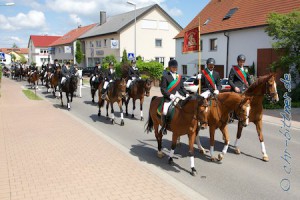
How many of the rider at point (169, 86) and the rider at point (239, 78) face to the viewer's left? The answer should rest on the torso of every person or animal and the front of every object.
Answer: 0

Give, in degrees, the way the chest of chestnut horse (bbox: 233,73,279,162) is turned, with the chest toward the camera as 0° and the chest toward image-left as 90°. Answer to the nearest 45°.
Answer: approximately 315°

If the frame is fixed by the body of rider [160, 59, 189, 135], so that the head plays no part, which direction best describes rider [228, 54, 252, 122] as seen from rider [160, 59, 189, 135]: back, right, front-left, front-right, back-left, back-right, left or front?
left

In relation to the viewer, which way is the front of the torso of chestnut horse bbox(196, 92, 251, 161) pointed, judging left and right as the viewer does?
facing the viewer and to the right of the viewer

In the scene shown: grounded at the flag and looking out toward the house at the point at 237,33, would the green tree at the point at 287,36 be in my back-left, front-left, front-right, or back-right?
front-right

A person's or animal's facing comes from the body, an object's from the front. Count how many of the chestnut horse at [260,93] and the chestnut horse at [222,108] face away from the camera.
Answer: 0

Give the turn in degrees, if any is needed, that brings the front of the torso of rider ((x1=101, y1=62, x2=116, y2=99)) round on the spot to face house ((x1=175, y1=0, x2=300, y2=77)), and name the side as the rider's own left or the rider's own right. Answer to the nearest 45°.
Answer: approximately 90° to the rider's own left

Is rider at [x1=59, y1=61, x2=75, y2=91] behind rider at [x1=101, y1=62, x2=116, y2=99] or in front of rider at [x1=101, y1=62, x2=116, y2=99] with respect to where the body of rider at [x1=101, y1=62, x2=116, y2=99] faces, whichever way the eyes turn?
behind

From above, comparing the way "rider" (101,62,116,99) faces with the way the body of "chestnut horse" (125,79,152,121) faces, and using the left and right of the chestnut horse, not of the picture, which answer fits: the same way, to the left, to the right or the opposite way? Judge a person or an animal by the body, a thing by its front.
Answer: the same way

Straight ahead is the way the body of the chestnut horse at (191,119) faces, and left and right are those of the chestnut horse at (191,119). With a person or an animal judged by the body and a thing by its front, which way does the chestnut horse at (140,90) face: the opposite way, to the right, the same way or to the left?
the same way

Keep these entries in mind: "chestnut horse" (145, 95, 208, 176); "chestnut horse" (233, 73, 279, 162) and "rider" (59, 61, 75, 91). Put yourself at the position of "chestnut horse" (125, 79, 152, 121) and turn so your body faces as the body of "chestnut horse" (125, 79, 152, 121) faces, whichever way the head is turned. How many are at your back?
1

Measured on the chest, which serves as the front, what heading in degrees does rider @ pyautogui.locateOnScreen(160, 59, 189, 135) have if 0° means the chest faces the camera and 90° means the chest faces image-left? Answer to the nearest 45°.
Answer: approximately 315°

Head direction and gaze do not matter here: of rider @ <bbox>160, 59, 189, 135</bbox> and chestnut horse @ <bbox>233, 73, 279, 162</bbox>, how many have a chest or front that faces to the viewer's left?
0

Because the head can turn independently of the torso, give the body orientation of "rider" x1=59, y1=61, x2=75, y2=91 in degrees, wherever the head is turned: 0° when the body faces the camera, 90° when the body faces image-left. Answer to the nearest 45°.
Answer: approximately 315°

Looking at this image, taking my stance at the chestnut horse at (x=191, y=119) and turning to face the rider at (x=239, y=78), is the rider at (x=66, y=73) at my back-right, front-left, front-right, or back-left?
front-left
